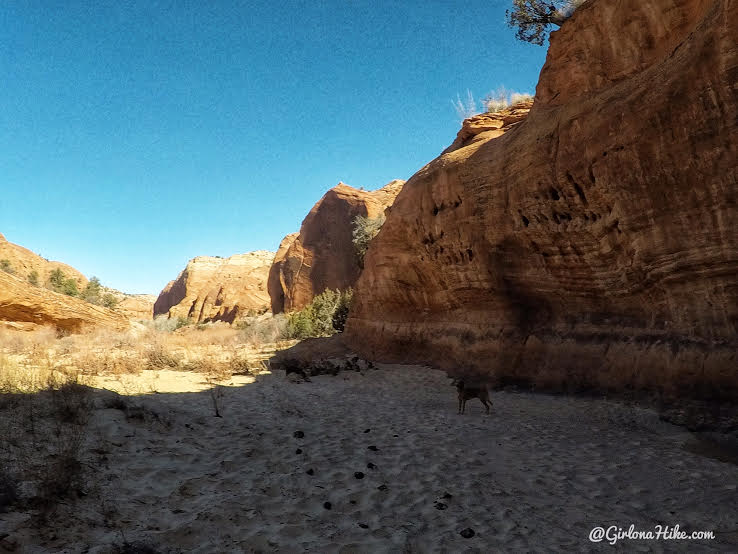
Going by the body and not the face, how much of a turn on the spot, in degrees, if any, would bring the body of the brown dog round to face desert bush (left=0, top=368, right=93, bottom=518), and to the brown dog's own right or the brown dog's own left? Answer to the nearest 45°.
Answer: approximately 45° to the brown dog's own left

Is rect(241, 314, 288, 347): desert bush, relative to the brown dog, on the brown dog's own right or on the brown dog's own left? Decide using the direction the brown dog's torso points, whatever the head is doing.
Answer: on the brown dog's own right

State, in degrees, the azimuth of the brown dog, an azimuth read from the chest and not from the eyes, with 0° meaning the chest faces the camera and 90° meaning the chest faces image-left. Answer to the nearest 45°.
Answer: approximately 90°

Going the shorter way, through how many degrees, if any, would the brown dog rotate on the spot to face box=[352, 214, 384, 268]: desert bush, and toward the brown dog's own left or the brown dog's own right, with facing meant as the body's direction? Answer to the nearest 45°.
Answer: approximately 90° to the brown dog's own right
